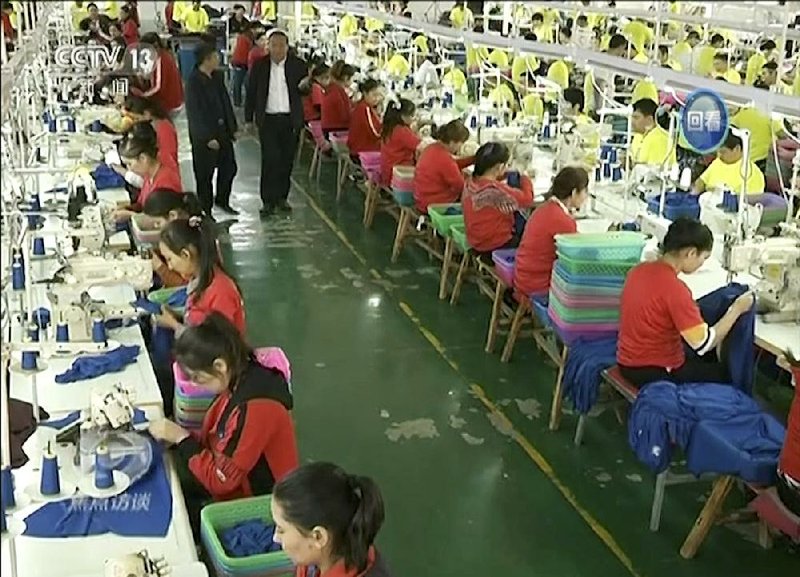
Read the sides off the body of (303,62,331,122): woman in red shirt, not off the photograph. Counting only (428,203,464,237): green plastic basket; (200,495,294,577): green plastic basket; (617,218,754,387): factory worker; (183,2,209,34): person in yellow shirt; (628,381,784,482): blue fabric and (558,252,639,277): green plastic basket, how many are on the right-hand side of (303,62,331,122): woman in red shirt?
5

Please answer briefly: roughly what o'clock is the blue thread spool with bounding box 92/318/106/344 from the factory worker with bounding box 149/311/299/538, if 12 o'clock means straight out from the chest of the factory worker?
The blue thread spool is roughly at 2 o'clock from the factory worker.

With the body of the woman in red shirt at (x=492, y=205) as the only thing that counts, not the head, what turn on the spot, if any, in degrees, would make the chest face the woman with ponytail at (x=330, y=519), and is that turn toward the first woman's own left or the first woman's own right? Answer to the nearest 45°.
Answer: approximately 135° to the first woman's own right

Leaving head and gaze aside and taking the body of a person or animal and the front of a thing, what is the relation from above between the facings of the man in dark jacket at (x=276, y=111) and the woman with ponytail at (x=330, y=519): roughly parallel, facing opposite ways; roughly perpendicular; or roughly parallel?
roughly perpendicular

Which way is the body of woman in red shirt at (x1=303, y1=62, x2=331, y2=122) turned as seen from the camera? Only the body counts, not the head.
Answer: to the viewer's right

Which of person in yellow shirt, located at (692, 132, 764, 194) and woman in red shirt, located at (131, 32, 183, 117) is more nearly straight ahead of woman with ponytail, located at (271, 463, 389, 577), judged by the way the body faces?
the woman in red shirt

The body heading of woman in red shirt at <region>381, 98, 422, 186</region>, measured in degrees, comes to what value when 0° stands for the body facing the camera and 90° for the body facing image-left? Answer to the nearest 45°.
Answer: approximately 270°

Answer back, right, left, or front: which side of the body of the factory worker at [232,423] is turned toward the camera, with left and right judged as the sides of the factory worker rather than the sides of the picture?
left

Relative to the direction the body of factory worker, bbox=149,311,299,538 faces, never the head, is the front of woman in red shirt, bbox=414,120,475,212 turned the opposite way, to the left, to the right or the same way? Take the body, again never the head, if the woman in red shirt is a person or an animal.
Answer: the opposite way

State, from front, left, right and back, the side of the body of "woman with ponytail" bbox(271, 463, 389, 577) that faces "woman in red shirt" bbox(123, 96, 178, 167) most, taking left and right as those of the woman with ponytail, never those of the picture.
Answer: right

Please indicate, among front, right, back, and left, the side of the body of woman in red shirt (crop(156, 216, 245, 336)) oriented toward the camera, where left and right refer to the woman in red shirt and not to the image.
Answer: left

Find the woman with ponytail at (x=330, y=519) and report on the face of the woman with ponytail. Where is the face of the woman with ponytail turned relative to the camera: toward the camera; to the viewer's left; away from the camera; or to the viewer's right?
to the viewer's left

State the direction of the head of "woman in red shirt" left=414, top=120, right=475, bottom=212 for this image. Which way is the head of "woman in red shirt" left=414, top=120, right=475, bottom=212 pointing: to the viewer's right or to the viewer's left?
to the viewer's right

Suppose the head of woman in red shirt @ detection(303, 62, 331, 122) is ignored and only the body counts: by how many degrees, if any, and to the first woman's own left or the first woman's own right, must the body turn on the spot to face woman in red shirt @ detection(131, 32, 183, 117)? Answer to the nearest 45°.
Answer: approximately 180°

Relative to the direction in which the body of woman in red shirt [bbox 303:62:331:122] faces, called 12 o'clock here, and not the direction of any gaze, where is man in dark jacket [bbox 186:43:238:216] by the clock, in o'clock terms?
The man in dark jacket is roughly at 4 o'clock from the woman in red shirt.
